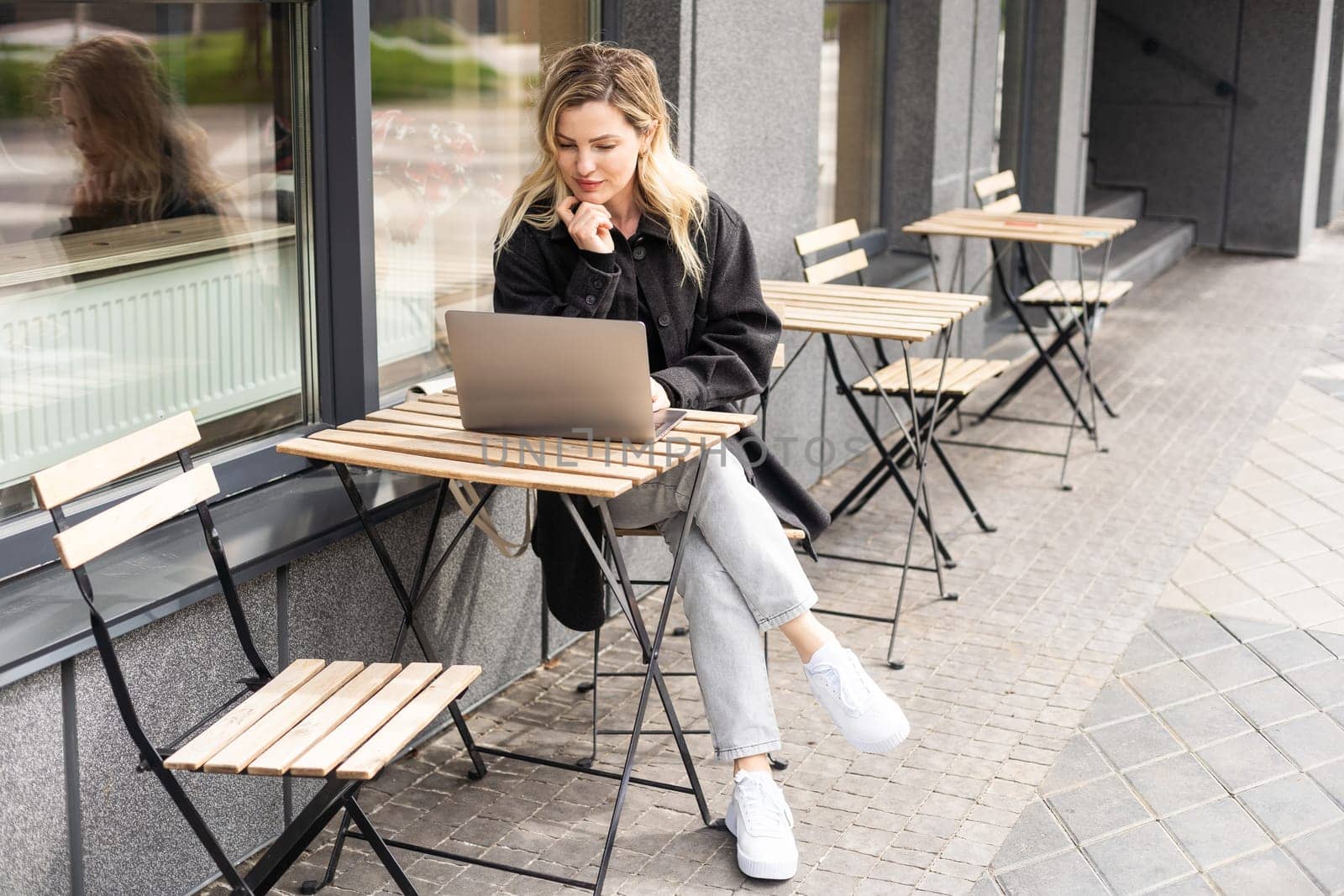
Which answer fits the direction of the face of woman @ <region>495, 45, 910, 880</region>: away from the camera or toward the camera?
toward the camera

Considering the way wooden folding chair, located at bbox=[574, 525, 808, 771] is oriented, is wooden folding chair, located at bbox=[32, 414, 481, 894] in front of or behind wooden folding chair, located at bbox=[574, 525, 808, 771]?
in front

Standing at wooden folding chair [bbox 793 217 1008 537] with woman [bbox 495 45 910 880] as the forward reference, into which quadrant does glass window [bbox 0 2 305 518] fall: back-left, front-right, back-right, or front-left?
front-right

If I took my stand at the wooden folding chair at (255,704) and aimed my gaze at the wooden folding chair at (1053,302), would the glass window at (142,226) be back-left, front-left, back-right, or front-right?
front-left

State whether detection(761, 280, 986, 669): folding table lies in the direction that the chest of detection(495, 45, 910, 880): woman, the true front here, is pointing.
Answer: no

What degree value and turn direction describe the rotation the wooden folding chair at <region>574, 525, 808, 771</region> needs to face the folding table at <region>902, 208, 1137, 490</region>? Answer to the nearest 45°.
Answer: approximately 135° to its left

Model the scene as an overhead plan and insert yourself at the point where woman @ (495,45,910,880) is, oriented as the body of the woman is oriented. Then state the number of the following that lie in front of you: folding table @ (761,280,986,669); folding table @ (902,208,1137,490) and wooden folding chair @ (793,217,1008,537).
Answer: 0

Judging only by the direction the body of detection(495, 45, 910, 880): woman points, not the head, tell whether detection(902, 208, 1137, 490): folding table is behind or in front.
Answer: behind

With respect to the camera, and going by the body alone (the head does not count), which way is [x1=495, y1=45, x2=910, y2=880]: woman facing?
toward the camera

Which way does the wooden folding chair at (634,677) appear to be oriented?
toward the camera

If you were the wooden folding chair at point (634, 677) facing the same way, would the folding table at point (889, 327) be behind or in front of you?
behind

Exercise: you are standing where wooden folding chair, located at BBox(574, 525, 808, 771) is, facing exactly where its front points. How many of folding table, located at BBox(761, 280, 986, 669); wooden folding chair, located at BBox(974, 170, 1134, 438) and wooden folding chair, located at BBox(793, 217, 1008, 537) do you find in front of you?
0

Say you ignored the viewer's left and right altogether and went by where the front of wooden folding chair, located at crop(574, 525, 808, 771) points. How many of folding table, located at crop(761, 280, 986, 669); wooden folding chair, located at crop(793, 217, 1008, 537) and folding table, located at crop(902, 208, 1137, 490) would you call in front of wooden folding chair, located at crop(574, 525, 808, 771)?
0
